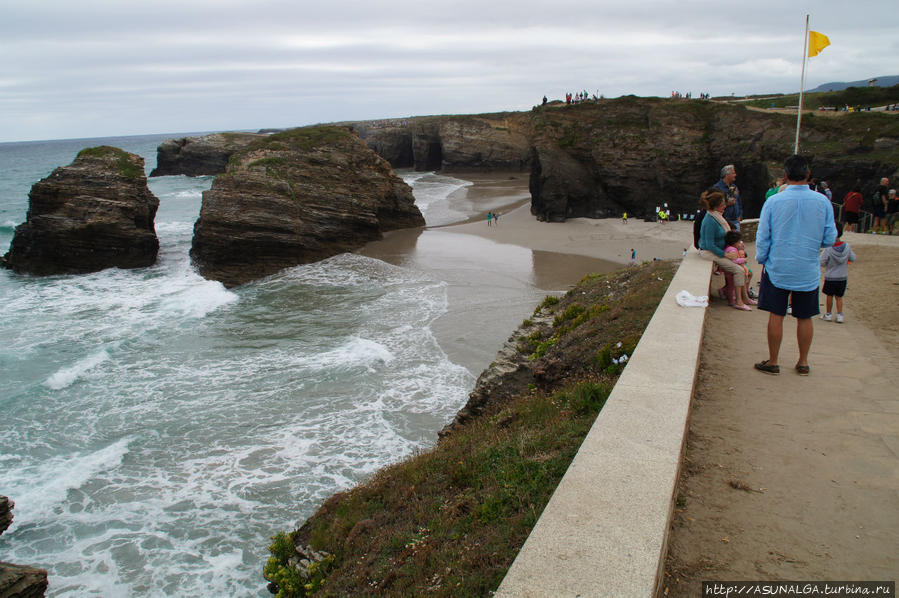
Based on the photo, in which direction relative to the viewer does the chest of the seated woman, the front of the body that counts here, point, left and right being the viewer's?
facing to the right of the viewer

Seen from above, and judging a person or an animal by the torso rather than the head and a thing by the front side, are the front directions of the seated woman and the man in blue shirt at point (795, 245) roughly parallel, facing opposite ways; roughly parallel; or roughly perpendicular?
roughly perpendicular

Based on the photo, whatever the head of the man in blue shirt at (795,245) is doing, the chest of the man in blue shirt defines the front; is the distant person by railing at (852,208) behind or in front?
in front

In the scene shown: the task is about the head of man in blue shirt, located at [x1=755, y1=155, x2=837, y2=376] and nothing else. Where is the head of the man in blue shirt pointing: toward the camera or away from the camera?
away from the camera

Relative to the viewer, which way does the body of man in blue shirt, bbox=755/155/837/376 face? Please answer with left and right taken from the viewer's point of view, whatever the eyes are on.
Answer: facing away from the viewer

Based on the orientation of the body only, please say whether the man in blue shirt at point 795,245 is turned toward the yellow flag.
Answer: yes

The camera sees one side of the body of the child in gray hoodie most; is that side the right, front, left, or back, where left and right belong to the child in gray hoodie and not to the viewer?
back

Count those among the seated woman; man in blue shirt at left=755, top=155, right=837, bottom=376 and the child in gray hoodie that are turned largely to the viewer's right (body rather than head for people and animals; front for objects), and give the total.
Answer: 1

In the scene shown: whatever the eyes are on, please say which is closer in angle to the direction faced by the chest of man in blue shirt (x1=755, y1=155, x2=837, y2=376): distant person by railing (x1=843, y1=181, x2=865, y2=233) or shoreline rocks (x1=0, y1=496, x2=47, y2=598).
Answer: the distant person by railing
